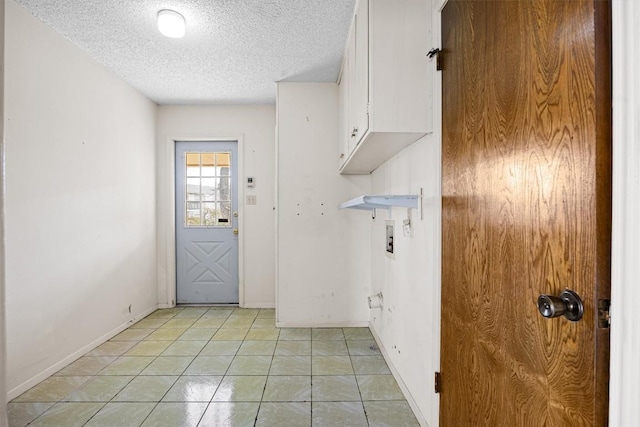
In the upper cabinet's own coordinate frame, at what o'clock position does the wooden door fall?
The wooden door is roughly at 8 o'clock from the upper cabinet.

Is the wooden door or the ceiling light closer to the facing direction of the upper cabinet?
the ceiling light

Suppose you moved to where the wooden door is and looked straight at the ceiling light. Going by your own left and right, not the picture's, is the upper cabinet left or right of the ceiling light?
right

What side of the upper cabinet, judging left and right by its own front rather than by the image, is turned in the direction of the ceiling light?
front

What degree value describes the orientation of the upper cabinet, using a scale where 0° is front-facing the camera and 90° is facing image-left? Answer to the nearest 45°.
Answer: approximately 90°
